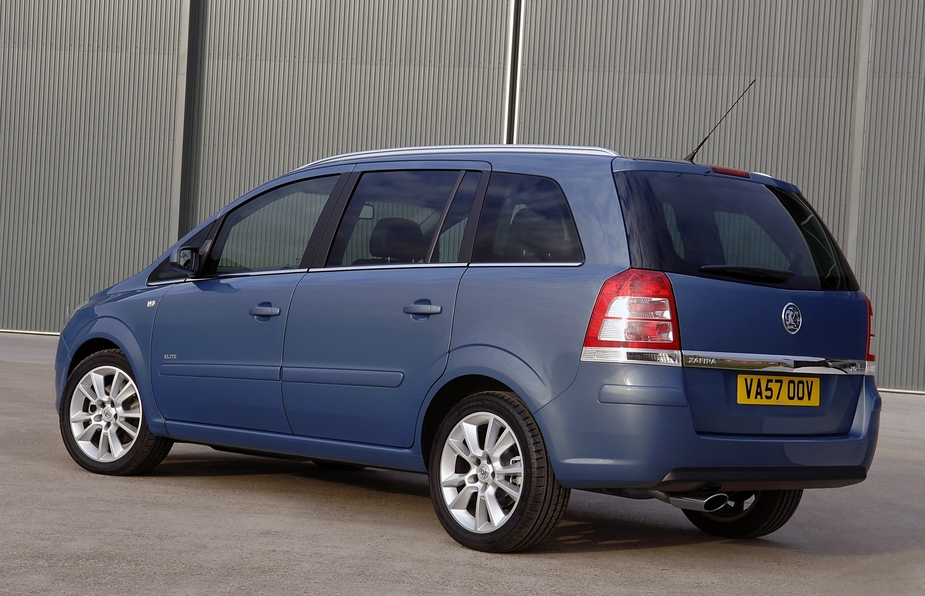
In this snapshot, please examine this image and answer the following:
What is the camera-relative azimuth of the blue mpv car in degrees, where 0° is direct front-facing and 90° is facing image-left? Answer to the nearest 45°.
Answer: approximately 135°
